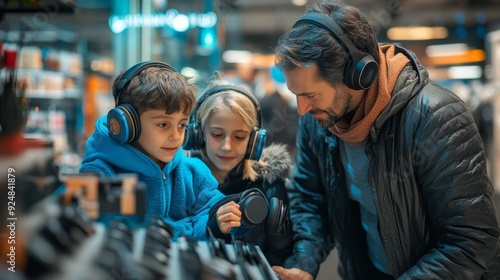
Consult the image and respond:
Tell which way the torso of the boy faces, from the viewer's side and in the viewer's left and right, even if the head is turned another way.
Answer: facing the viewer and to the right of the viewer

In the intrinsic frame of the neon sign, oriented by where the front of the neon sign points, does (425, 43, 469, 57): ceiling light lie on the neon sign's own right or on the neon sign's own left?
on the neon sign's own left

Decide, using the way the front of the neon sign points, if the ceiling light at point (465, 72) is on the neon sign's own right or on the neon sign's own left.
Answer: on the neon sign's own left

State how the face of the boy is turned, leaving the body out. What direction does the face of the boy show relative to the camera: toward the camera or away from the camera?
toward the camera

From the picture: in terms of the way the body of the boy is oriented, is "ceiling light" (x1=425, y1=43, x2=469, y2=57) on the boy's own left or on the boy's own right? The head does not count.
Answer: on the boy's own left

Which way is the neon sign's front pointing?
toward the camera

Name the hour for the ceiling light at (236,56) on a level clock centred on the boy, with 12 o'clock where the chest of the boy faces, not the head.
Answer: The ceiling light is roughly at 8 o'clock from the boy.

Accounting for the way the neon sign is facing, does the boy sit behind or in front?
in front

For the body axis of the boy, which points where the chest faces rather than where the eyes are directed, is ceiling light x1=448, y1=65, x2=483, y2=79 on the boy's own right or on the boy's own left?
on the boy's own left

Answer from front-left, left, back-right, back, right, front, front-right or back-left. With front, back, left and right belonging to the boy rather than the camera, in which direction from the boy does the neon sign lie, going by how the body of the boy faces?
back-left

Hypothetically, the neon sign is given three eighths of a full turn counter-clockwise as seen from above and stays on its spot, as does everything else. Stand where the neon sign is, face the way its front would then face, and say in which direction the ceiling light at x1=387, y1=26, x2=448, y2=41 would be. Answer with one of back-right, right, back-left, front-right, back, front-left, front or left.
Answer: front
